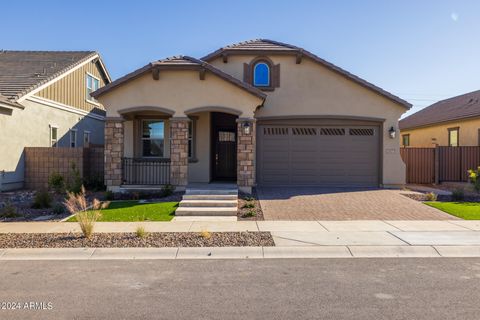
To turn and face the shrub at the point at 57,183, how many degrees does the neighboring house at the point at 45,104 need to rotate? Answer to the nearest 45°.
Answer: approximately 45° to its left

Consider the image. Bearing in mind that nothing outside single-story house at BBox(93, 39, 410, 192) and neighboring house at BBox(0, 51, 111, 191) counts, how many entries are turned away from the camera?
0

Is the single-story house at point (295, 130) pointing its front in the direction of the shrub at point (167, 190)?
no

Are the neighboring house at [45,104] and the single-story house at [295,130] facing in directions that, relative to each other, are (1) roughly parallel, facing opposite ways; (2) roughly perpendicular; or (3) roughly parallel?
roughly parallel

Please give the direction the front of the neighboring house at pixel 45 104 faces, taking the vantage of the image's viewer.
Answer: facing the viewer and to the left of the viewer

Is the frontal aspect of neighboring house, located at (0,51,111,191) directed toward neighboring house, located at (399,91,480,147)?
no

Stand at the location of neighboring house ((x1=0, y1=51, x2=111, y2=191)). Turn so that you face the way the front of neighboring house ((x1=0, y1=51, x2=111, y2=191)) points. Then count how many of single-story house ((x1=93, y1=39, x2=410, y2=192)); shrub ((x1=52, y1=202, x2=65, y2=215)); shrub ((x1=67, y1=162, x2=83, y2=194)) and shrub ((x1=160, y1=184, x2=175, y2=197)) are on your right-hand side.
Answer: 0

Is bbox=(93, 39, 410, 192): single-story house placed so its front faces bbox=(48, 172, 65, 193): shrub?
no

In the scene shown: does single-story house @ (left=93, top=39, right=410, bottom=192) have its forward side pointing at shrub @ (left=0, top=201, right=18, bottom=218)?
no

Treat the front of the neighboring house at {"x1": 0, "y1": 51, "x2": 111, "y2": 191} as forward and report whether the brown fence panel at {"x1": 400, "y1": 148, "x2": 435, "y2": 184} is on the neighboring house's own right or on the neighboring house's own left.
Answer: on the neighboring house's own left

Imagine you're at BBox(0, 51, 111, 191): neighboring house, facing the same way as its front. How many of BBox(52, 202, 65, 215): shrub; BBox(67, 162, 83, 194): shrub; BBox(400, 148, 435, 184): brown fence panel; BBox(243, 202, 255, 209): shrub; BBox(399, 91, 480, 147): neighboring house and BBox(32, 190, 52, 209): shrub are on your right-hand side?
0

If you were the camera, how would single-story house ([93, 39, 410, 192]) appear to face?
facing the viewer

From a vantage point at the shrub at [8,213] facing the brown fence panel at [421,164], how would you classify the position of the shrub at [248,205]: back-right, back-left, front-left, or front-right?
front-right

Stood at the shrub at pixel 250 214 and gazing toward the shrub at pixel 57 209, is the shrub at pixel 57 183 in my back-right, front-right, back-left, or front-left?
front-right

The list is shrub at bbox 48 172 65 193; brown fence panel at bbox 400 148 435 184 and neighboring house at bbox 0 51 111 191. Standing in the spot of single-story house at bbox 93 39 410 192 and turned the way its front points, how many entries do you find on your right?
2

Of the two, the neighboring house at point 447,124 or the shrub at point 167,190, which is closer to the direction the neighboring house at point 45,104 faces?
the shrub

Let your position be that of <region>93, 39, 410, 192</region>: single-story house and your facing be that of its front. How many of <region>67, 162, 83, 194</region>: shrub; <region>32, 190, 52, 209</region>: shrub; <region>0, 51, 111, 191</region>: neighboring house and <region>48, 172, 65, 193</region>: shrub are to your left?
0

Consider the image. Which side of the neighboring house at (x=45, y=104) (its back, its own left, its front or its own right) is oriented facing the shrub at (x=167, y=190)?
left

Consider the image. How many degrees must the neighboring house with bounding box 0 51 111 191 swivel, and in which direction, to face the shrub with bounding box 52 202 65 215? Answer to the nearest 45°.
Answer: approximately 45° to its left
